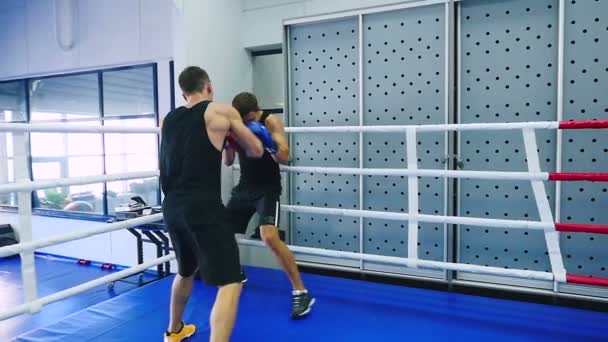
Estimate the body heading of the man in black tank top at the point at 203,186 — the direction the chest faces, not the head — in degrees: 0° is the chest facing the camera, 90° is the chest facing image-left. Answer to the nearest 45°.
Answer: approximately 225°

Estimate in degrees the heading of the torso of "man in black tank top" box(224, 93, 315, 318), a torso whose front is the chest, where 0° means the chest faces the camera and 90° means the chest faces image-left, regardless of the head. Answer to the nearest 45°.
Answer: approximately 45°

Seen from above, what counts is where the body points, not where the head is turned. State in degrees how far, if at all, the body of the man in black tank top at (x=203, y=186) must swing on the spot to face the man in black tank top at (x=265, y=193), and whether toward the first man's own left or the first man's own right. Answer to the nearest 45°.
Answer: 0° — they already face them

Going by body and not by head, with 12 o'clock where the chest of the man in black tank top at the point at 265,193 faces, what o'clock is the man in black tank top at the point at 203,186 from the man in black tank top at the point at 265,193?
the man in black tank top at the point at 203,186 is roughly at 11 o'clock from the man in black tank top at the point at 265,193.

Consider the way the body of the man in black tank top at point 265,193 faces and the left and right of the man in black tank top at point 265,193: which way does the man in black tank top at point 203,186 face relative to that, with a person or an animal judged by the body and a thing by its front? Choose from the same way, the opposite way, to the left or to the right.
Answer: the opposite way
